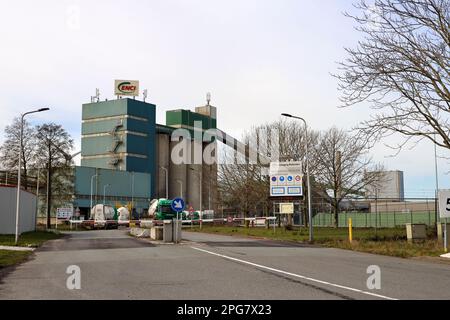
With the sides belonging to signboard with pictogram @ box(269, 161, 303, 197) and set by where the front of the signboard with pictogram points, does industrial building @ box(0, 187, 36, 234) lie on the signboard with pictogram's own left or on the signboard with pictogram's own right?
on the signboard with pictogram's own right

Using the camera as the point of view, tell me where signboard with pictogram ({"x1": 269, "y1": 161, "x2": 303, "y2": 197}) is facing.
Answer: facing the viewer
